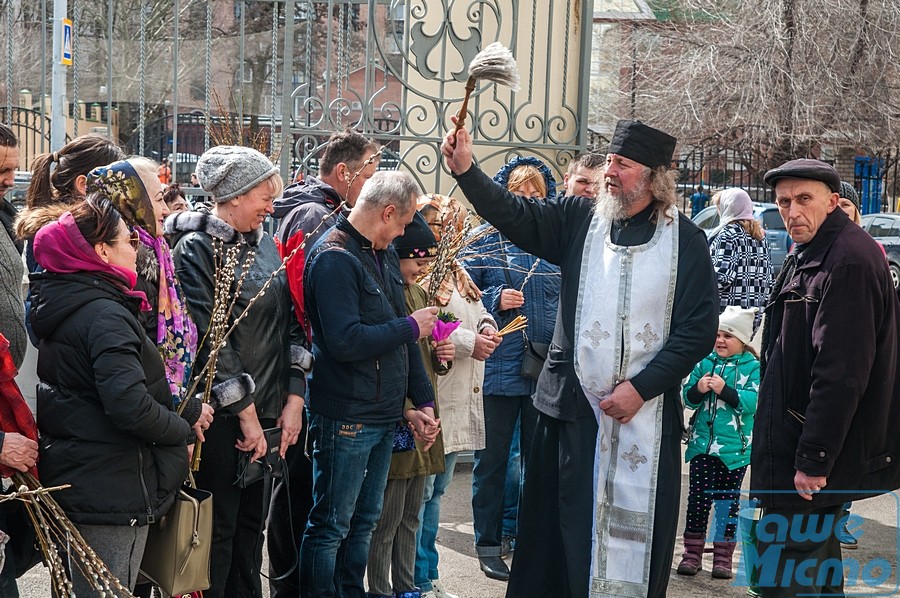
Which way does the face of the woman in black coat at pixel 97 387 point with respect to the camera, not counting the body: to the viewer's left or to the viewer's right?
to the viewer's right

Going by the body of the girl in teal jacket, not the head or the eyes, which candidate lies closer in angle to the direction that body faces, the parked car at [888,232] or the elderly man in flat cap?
the elderly man in flat cap

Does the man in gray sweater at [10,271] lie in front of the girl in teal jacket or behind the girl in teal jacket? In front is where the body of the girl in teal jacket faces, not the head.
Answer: in front

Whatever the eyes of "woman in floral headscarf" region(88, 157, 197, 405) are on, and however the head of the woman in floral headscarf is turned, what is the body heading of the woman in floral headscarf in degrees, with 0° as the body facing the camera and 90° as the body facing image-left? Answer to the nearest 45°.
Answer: approximately 270°

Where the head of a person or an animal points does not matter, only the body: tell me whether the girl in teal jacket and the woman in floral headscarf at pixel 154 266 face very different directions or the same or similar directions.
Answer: very different directions

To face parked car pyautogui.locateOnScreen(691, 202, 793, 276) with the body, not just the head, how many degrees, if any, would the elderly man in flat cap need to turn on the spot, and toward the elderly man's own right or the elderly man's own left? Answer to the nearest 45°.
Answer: approximately 135° to the elderly man's own right

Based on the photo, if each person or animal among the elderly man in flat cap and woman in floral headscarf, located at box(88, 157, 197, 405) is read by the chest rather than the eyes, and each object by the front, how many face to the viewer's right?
1

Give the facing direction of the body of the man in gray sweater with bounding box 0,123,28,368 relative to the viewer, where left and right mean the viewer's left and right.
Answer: facing to the right of the viewer

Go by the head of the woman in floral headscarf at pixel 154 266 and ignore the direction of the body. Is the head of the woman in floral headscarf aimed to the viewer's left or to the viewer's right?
to the viewer's right

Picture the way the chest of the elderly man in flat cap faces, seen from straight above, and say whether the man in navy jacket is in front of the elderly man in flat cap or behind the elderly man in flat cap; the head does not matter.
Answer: in front

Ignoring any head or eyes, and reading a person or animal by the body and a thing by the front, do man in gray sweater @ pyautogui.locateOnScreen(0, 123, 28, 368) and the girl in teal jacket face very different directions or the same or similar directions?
very different directions

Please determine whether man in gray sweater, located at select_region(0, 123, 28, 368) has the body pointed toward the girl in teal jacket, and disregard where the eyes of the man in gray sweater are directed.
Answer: yes

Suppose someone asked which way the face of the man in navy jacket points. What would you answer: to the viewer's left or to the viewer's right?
to the viewer's right

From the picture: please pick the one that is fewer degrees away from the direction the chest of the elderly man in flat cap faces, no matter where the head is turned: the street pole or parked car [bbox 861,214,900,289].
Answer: the street pole

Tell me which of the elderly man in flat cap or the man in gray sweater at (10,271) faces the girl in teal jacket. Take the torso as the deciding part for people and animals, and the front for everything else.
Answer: the man in gray sweater

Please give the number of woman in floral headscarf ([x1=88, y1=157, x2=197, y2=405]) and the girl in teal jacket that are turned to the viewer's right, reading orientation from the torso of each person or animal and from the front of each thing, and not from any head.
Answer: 1

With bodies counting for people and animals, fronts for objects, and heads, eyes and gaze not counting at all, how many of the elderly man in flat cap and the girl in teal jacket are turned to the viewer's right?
0

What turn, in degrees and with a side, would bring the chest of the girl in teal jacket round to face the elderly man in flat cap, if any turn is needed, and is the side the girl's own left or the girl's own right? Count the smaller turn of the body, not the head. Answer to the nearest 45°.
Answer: approximately 45° to the girl's own left

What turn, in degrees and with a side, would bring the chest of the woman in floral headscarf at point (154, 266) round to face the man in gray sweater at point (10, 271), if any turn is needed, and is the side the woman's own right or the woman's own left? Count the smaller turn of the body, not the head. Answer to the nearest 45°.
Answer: approximately 135° to the woman's own left

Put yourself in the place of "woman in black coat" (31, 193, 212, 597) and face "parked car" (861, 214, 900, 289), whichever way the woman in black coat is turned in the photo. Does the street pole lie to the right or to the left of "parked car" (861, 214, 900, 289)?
left

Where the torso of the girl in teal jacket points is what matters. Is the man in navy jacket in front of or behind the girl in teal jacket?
in front
